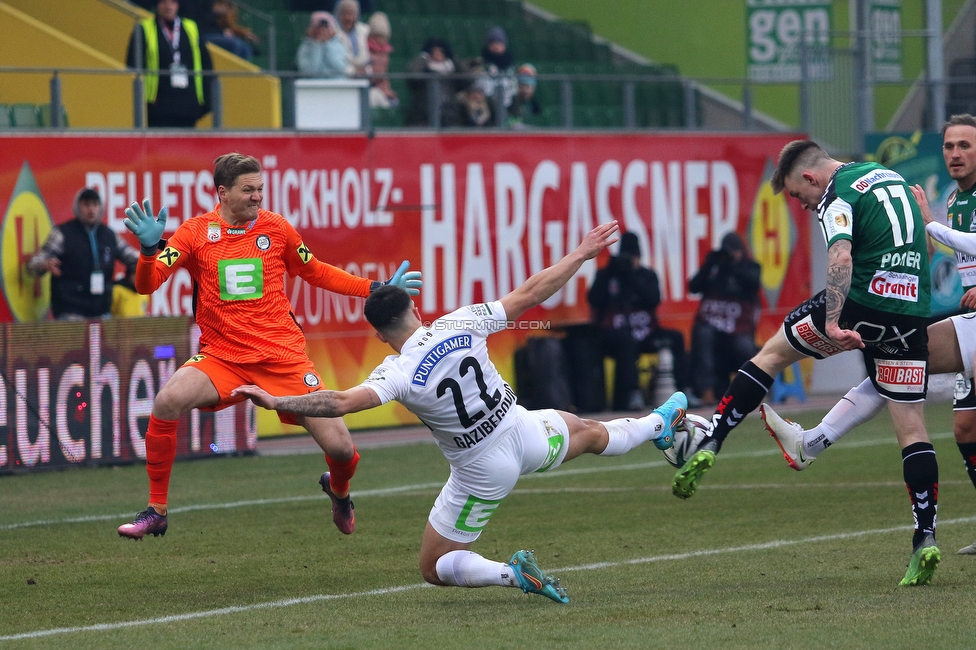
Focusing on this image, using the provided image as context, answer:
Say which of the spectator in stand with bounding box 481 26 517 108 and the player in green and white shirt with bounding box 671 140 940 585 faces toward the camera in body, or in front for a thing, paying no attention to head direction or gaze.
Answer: the spectator in stand

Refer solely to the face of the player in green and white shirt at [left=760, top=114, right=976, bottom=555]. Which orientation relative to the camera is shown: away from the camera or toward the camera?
toward the camera

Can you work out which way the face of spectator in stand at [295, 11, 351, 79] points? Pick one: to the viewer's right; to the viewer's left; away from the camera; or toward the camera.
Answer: toward the camera

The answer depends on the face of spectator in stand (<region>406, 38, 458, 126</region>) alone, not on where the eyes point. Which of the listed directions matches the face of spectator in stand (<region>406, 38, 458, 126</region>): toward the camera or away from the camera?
toward the camera

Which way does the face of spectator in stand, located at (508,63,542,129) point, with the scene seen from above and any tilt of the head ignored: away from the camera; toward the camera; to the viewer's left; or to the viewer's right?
toward the camera

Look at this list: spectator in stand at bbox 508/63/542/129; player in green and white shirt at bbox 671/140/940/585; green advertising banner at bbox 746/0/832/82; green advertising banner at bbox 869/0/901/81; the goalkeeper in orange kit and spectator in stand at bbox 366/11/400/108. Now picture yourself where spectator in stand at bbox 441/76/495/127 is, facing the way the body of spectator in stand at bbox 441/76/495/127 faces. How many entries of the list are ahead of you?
2

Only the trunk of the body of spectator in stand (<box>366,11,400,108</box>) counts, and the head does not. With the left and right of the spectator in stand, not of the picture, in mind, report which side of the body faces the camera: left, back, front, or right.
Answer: front

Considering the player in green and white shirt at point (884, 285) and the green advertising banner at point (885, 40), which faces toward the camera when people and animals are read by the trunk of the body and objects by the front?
the green advertising banner

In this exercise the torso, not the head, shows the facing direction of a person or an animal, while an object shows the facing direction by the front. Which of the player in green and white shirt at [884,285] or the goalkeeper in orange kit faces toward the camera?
the goalkeeper in orange kit

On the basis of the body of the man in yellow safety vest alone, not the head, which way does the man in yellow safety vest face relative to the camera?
toward the camera

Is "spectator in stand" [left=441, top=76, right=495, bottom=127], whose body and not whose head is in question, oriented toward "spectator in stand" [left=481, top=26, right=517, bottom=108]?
no

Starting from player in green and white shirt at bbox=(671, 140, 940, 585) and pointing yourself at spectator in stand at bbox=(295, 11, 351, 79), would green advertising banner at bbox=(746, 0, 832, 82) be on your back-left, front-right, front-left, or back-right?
front-right

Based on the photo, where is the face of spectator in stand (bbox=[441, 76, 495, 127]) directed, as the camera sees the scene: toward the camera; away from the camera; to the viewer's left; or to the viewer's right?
toward the camera

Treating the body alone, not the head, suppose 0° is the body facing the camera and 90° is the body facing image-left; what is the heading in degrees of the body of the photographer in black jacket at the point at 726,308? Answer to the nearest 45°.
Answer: approximately 0°

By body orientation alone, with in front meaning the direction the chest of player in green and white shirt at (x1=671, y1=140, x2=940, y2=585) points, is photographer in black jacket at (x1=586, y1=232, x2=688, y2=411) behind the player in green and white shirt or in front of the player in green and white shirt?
in front

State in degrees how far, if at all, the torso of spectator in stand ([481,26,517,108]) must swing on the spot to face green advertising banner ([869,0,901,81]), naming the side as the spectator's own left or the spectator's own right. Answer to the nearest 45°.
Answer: approximately 135° to the spectator's own left

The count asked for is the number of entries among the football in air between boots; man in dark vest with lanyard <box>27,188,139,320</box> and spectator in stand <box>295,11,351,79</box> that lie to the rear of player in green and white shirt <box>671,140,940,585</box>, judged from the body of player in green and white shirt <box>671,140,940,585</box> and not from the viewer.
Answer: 0

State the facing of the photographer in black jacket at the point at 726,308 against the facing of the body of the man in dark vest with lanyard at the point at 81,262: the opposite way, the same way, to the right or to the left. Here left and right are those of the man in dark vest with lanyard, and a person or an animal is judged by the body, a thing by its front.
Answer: the same way

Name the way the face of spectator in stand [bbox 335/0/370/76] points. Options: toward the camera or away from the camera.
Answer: toward the camera

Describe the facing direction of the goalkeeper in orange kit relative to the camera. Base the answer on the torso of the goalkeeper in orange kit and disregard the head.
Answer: toward the camera

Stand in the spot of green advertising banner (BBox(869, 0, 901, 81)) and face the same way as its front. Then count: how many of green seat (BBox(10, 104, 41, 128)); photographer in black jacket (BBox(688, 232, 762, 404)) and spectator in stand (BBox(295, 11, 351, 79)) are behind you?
0
